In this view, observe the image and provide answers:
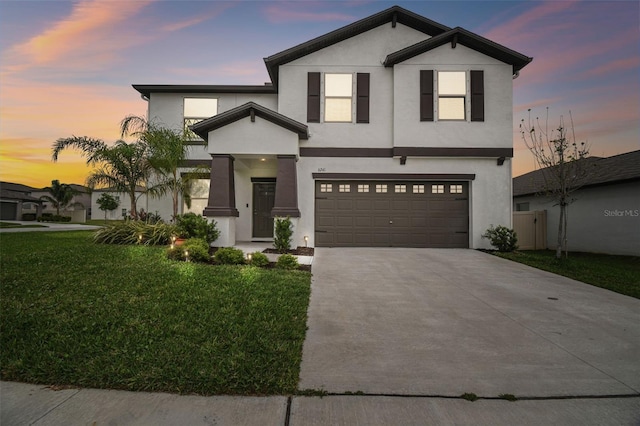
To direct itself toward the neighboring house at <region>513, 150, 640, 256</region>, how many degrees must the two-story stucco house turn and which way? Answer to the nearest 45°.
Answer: approximately 90° to its left

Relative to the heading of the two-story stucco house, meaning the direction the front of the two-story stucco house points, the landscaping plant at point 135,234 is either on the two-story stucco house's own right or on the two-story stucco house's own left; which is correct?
on the two-story stucco house's own right

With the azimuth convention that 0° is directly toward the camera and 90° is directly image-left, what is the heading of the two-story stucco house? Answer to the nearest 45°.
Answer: approximately 0°

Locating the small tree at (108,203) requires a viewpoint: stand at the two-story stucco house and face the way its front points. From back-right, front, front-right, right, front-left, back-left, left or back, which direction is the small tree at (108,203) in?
back-right

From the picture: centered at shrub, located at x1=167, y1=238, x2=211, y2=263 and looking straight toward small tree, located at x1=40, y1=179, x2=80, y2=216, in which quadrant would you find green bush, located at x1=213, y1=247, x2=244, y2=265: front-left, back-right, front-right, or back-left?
back-right

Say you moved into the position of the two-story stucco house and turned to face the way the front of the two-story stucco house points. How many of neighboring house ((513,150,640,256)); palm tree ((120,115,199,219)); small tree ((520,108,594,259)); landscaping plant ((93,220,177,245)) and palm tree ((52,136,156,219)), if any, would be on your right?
3

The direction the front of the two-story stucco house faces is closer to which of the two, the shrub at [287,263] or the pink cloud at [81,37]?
the shrub

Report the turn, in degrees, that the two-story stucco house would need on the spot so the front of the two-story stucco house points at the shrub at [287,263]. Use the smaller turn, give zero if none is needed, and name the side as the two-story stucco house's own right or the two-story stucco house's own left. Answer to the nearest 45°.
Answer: approximately 45° to the two-story stucco house's own right

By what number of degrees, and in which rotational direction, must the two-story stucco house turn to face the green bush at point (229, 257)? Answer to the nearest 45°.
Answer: approximately 45° to its right

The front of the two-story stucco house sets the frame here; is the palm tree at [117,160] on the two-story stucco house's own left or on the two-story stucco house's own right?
on the two-story stucco house's own right

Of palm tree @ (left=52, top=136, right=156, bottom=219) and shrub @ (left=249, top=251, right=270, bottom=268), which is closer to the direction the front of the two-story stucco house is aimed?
the shrub

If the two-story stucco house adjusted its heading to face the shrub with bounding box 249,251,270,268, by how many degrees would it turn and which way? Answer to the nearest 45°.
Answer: approximately 45° to its right

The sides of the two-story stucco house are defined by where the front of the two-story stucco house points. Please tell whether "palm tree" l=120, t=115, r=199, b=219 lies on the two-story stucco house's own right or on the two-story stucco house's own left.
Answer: on the two-story stucco house's own right

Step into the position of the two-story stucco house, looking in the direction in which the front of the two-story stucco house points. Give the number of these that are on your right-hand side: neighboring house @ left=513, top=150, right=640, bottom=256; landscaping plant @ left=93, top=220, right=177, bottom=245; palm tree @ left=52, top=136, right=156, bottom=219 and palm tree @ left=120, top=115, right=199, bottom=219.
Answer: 3
